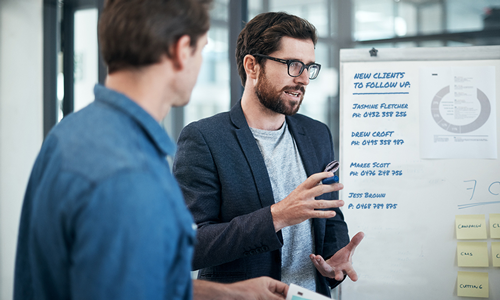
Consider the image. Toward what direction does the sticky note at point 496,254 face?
toward the camera

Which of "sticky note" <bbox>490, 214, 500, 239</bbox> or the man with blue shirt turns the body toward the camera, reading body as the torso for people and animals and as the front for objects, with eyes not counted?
the sticky note

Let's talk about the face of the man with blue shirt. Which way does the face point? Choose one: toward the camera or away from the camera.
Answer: away from the camera

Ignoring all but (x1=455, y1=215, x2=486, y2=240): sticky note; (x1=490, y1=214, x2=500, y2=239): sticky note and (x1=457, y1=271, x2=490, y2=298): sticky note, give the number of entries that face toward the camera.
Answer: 3

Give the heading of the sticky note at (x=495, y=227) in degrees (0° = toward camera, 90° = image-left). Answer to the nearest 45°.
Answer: approximately 0°

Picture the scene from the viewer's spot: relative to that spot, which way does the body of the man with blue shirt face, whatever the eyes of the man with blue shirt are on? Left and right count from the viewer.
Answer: facing away from the viewer and to the right of the viewer

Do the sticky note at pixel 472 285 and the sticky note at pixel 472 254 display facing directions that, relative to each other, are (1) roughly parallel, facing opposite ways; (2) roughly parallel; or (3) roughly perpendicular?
roughly parallel

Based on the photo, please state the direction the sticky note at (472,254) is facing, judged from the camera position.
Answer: facing the viewer

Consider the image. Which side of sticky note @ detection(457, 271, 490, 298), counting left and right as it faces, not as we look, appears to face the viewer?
front

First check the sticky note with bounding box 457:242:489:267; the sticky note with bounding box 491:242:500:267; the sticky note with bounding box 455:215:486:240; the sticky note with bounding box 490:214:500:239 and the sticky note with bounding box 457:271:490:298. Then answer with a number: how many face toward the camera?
5

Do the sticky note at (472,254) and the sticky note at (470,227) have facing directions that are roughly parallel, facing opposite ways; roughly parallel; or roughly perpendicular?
roughly parallel

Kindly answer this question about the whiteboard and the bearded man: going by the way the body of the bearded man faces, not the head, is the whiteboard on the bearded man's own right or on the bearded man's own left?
on the bearded man's own left

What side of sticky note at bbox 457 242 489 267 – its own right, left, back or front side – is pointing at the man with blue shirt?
front

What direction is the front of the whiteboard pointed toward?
toward the camera
